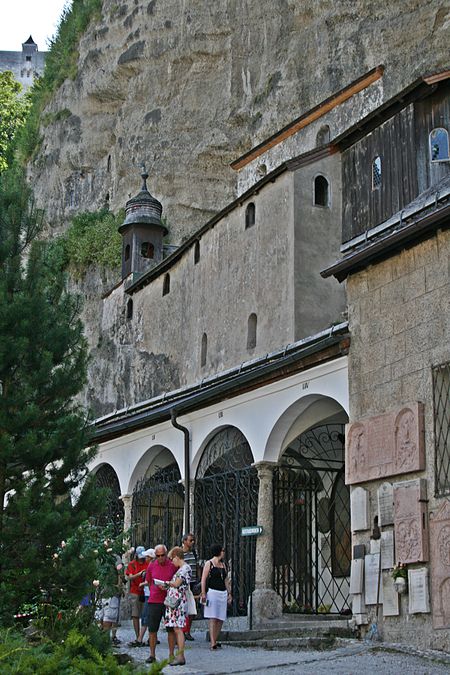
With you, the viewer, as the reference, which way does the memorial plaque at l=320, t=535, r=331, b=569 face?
facing the viewer

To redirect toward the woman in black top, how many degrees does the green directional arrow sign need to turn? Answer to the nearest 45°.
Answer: approximately 45° to its right

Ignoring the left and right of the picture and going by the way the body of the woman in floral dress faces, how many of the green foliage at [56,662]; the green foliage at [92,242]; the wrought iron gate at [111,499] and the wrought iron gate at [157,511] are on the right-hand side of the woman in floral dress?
3

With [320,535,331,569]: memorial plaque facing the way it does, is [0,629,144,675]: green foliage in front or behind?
in front

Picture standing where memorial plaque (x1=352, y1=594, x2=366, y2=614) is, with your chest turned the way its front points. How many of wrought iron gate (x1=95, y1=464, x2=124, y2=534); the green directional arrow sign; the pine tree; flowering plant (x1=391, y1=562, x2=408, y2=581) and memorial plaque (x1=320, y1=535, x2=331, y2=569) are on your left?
1

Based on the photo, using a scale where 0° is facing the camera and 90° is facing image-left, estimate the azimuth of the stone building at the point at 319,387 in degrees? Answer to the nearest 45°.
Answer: approximately 45°

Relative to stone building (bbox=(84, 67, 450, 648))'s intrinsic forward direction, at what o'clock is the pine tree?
The pine tree is roughly at 12 o'clock from the stone building.

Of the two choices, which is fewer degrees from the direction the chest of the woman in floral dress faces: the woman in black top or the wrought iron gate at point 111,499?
the wrought iron gate

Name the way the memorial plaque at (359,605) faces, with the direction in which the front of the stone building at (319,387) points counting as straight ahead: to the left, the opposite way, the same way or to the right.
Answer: the same way

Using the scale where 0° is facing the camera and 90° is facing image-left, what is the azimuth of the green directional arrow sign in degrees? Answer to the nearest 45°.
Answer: approximately 45°

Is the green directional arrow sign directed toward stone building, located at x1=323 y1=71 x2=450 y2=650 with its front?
no

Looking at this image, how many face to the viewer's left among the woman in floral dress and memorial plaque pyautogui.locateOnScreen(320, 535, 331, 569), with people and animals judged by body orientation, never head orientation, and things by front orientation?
1

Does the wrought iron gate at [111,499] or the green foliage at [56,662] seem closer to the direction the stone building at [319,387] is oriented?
the green foliage

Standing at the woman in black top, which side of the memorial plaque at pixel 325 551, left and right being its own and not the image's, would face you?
front

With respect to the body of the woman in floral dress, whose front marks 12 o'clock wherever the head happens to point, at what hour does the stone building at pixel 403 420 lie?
The stone building is roughly at 6 o'clock from the woman in floral dress.
